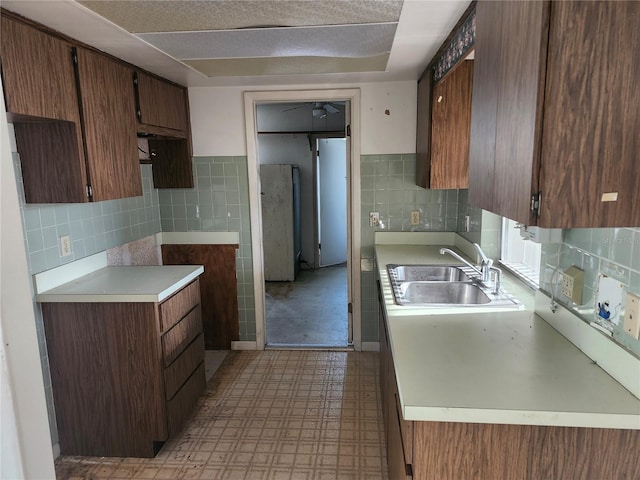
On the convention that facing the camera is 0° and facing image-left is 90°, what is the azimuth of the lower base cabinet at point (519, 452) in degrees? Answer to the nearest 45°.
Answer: approximately 90°

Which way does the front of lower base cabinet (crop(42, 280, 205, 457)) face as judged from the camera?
facing to the right of the viewer

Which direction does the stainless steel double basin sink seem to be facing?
to the viewer's left

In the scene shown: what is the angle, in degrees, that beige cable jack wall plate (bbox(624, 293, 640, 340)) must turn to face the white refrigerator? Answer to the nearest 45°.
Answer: approximately 90° to its right

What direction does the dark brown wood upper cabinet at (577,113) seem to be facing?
to the viewer's left

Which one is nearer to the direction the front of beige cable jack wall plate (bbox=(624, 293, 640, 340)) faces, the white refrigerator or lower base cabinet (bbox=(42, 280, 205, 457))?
the lower base cabinet

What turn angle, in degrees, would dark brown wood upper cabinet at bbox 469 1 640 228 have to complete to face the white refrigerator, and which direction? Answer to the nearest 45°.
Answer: approximately 45° to its right
